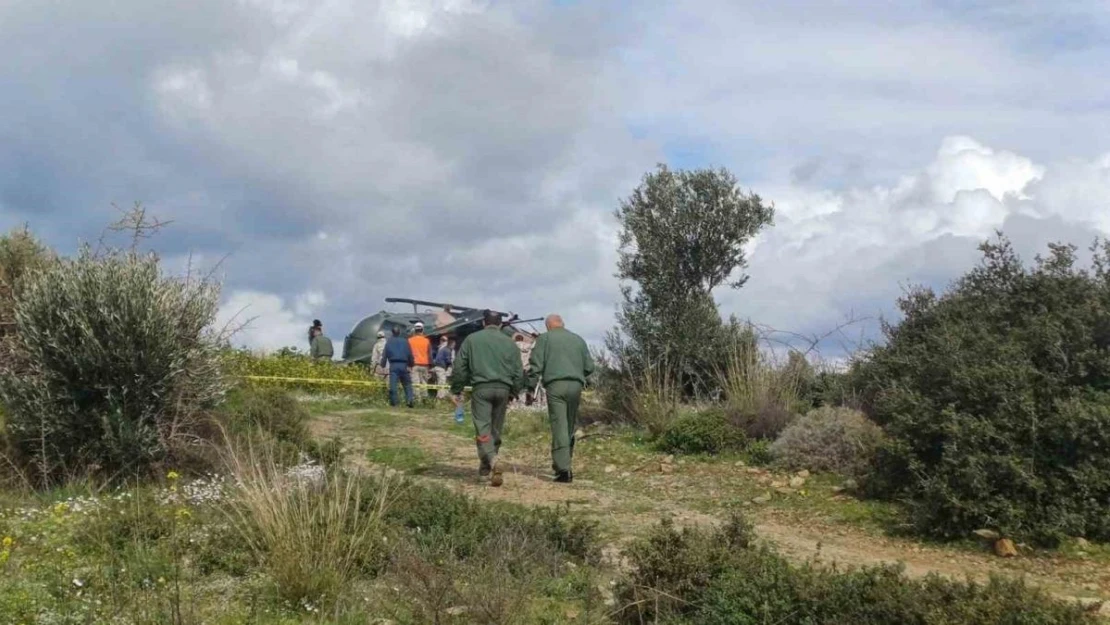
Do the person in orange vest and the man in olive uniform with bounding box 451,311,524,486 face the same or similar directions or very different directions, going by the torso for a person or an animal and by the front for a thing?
same or similar directions

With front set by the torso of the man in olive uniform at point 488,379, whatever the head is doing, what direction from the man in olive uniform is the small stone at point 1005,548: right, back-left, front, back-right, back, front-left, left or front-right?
back-right

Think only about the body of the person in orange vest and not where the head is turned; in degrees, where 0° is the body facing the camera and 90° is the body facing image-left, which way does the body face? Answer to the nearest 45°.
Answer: approximately 180°

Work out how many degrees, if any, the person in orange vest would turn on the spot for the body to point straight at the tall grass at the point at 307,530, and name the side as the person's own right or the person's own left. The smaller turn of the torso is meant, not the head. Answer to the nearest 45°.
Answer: approximately 180°

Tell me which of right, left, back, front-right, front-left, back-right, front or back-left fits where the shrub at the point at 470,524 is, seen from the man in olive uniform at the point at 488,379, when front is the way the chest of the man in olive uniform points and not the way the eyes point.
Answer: back

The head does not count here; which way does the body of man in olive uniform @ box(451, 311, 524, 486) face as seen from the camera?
away from the camera

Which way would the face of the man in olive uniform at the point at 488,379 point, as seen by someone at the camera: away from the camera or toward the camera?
away from the camera

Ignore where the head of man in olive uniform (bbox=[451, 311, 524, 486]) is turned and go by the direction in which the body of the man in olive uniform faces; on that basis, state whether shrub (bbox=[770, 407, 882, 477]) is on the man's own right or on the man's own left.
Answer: on the man's own right

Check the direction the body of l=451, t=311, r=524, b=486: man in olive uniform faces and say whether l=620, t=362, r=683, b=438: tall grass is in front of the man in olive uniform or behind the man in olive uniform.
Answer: in front

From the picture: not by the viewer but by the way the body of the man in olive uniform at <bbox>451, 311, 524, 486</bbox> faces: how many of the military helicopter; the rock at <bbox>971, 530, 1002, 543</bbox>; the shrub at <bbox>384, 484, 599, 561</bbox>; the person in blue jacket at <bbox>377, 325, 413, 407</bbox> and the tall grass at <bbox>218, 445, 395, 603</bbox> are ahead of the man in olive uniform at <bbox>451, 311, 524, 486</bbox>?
2

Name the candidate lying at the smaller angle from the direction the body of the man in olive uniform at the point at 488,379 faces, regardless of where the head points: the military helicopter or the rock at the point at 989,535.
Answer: the military helicopter

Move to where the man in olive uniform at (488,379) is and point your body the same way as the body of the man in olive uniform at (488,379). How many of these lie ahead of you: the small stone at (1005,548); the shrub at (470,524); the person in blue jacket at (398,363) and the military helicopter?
2

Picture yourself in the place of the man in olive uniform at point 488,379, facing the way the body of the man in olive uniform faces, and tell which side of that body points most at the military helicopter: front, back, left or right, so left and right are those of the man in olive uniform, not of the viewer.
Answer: front
